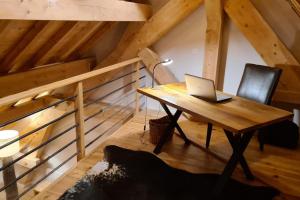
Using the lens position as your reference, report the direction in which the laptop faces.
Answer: facing away from the viewer and to the right of the viewer

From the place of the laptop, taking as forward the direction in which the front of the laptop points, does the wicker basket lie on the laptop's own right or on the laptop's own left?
on the laptop's own left
